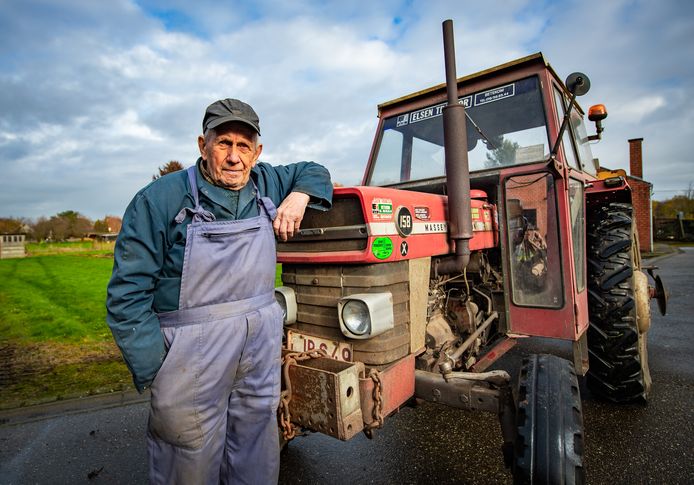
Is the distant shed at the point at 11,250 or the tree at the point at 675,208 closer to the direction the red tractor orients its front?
the distant shed

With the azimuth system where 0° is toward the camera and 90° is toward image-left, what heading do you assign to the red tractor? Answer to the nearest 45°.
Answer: approximately 45°

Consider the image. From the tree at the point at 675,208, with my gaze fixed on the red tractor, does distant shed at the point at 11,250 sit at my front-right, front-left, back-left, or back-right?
front-right

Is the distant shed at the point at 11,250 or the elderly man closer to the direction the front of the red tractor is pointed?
the elderly man

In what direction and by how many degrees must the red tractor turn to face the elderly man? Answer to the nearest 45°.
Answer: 0° — it already faces them

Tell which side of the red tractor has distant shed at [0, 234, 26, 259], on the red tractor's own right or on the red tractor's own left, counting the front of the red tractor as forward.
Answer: on the red tractor's own right

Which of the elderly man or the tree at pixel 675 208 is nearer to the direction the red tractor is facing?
the elderly man

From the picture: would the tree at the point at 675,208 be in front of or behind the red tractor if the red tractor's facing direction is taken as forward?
behind

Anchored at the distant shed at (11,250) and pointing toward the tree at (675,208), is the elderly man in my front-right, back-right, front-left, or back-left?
front-right
